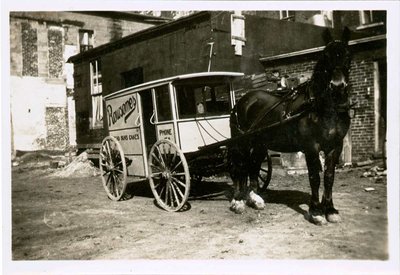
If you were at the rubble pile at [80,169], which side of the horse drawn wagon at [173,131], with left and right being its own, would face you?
back

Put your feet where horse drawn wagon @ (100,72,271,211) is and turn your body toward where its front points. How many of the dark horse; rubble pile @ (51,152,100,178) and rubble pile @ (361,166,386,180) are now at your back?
1

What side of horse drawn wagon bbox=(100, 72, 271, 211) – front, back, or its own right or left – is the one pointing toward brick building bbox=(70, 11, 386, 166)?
left

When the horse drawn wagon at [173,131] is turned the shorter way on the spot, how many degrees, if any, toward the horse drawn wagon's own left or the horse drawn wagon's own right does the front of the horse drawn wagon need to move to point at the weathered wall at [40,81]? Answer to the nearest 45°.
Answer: approximately 135° to the horse drawn wagon's own right

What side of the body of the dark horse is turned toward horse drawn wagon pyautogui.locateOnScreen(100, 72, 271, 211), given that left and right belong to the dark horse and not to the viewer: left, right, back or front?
back

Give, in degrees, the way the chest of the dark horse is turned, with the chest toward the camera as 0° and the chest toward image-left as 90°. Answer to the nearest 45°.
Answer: approximately 315°

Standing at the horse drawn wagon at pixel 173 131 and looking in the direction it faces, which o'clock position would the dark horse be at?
The dark horse is roughly at 12 o'clock from the horse drawn wagon.

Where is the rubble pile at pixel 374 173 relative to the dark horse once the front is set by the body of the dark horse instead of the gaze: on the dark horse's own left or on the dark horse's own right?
on the dark horse's own left

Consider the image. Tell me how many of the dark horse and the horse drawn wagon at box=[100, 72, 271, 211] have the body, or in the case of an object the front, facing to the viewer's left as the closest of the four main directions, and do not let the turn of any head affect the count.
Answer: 0

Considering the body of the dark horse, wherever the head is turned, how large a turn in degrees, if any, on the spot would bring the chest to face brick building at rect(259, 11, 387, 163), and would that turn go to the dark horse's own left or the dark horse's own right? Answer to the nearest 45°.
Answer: approximately 135° to the dark horse's own left

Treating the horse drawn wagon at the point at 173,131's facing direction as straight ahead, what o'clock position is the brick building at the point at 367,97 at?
The brick building is roughly at 10 o'clock from the horse drawn wagon.

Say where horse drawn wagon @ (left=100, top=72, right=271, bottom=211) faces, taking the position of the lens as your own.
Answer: facing the viewer and to the right of the viewer

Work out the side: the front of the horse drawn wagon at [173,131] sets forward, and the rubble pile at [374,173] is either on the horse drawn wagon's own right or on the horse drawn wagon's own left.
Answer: on the horse drawn wagon's own left
